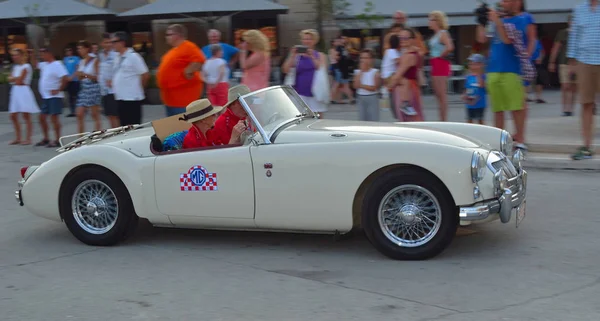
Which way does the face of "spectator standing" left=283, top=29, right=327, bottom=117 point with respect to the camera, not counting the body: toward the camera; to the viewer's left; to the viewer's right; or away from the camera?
toward the camera

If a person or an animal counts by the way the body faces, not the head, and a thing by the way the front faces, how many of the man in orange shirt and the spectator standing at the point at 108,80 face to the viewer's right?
0

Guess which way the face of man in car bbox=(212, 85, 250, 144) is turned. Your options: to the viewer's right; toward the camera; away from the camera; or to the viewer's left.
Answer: to the viewer's right

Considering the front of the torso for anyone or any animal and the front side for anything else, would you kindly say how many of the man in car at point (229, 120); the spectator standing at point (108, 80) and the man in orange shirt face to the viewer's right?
1

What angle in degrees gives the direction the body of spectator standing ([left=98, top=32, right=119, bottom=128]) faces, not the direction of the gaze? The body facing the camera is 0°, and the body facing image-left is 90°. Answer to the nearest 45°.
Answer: approximately 45°

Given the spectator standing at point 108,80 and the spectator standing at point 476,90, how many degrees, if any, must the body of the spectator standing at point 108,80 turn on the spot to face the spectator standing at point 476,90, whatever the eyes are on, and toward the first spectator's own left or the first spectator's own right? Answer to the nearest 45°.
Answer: approximately 90° to the first spectator's own left

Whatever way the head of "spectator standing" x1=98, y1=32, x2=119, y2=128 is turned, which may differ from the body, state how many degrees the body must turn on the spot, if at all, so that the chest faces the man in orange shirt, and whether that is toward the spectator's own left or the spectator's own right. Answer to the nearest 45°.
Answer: approximately 45° to the spectator's own left

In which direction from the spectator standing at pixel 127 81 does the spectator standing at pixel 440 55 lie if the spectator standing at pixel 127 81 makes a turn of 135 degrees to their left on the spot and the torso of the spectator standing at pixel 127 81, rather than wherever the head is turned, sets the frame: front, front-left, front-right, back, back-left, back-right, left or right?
front

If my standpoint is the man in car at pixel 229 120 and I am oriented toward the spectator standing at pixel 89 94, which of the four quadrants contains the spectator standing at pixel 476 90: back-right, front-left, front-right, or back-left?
front-right

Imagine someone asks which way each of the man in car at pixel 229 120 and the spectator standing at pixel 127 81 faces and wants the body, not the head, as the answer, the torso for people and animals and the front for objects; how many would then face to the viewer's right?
1

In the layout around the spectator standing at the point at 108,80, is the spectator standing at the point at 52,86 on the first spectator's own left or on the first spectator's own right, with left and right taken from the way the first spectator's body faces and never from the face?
on the first spectator's own right

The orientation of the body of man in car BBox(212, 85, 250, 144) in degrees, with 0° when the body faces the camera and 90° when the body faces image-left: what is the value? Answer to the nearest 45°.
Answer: approximately 270°

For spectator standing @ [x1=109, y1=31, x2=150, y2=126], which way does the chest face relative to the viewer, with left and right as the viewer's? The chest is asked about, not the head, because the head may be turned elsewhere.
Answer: facing the viewer and to the left of the viewer

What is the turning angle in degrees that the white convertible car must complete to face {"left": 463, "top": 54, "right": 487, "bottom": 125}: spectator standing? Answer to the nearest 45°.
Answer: approximately 45° to its left

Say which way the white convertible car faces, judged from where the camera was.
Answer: facing to the right of the viewer

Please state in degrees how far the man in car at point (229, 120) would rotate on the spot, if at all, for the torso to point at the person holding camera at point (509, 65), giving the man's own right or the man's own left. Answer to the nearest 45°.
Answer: approximately 45° to the man's own left
